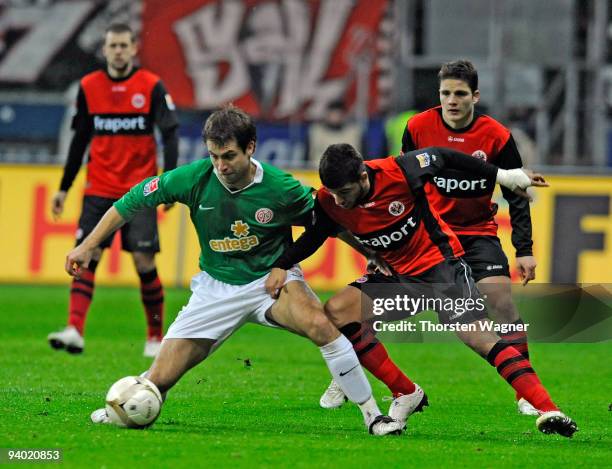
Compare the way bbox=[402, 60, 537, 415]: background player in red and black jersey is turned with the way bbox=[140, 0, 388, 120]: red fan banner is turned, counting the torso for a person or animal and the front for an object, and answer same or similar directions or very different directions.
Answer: same or similar directions

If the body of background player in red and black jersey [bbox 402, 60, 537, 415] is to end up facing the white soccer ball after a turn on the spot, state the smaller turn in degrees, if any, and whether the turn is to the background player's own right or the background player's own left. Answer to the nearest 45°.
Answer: approximately 45° to the background player's own right

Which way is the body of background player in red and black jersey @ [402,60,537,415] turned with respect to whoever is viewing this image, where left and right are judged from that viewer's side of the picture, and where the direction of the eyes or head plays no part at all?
facing the viewer

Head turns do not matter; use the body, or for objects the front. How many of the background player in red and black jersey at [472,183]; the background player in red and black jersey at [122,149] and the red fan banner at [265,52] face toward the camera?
3

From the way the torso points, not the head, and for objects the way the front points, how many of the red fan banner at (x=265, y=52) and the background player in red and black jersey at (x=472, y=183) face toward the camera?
2

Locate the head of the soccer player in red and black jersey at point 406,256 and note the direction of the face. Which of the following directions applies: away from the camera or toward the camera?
toward the camera

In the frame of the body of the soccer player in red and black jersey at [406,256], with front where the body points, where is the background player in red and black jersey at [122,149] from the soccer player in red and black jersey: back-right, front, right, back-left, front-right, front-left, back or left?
right

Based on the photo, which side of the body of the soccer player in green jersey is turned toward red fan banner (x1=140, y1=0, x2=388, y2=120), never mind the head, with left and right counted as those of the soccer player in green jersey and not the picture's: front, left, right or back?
back

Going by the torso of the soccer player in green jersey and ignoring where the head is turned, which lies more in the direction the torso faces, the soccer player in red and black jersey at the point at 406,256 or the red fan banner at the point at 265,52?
the soccer player in red and black jersey

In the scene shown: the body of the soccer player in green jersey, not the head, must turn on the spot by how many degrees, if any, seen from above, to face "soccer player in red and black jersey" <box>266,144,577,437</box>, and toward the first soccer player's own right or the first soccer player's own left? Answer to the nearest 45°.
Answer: approximately 90° to the first soccer player's own left

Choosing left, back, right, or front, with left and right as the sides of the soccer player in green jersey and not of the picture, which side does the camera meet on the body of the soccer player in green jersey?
front

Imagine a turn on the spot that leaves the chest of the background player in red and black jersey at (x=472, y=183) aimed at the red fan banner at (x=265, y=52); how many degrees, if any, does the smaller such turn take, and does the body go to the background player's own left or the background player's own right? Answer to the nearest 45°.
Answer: approximately 180°

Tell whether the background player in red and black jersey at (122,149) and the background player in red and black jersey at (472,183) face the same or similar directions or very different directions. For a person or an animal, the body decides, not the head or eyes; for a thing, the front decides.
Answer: same or similar directions

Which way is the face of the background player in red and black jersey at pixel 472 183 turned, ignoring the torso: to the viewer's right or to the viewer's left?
to the viewer's left

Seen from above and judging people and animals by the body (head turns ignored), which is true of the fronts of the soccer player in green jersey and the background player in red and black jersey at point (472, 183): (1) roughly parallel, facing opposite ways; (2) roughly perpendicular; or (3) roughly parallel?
roughly parallel

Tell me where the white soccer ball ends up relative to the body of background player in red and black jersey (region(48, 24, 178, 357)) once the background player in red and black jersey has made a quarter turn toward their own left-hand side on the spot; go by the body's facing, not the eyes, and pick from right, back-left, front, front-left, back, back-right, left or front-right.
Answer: right

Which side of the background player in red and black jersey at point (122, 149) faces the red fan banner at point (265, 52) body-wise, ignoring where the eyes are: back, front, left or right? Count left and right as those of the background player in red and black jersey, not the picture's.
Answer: back

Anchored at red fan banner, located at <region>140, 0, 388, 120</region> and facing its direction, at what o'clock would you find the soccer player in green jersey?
The soccer player in green jersey is roughly at 12 o'clock from the red fan banner.

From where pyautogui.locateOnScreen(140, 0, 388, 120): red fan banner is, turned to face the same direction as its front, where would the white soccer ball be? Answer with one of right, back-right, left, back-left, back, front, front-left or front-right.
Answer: front

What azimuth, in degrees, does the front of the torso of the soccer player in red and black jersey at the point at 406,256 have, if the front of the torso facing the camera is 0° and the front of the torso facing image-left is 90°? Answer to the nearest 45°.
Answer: approximately 45°

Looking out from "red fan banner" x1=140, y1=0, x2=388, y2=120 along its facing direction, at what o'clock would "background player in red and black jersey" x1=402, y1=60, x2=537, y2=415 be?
The background player in red and black jersey is roughly at 12 o'clock from the red fan banner.
